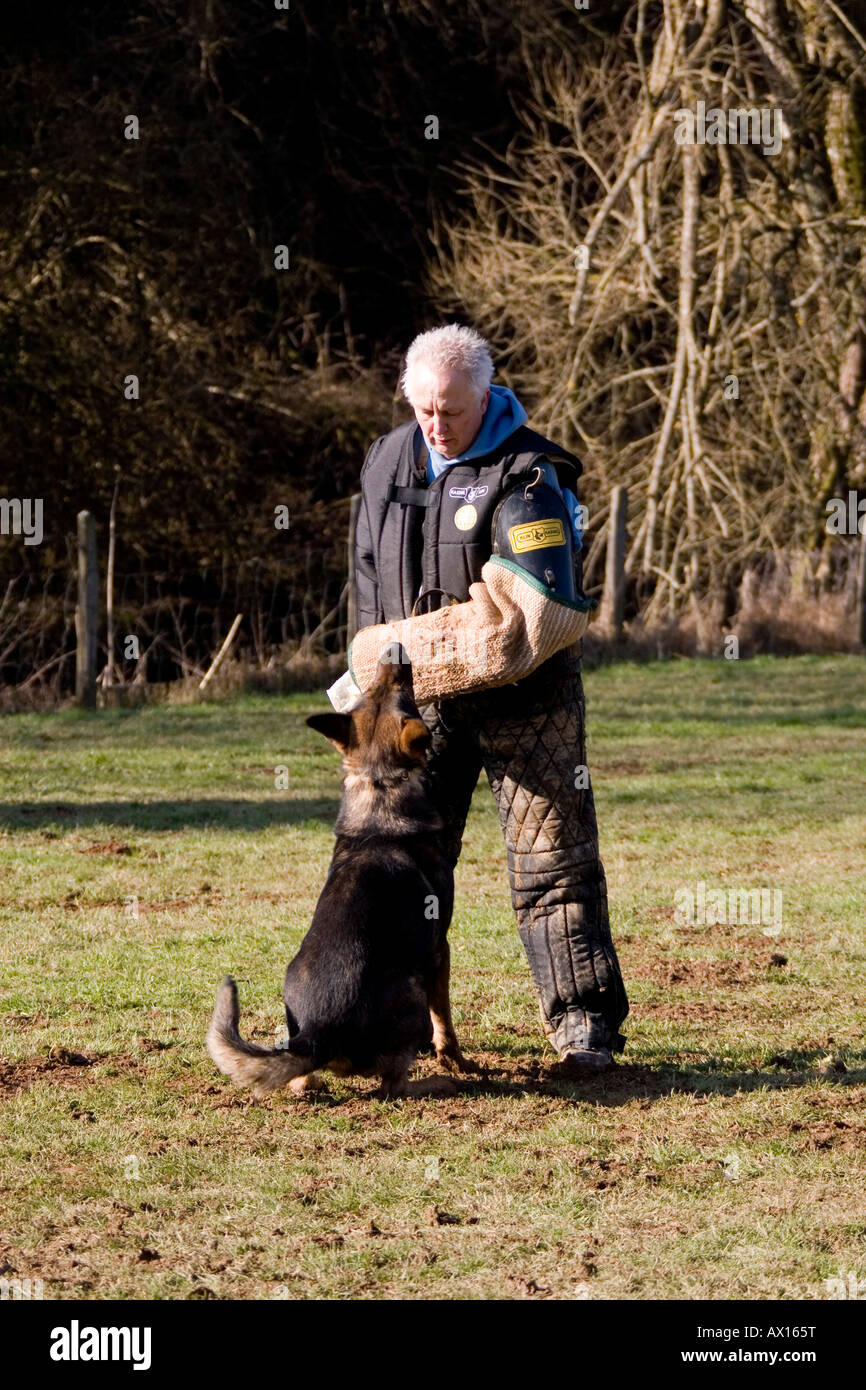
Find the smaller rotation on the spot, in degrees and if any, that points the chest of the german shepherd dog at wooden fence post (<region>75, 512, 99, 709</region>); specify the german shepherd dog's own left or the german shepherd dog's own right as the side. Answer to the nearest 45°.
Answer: approximately 45° to the german shepherd dog's own left

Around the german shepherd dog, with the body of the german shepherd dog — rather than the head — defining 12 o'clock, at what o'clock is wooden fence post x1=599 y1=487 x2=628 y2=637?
The wooden fence post is roughly at 11 o'clock from the german shepherd dog.

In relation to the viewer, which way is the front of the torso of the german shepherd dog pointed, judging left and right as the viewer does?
facing away from the viewer and to the right of the viewer

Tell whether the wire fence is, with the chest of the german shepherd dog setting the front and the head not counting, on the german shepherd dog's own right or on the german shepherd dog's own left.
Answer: on the german shepherd dog's own left
